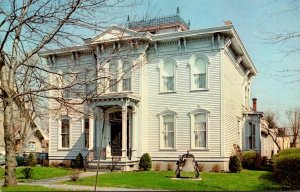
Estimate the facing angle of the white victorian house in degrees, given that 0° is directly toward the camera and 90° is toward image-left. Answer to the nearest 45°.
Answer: approximately 45°

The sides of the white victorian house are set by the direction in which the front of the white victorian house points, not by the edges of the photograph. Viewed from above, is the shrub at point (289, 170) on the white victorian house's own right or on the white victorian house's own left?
on the white victorian house's own left

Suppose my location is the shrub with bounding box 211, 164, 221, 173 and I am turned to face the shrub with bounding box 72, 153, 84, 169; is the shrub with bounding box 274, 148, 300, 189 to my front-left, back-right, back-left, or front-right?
back-left
